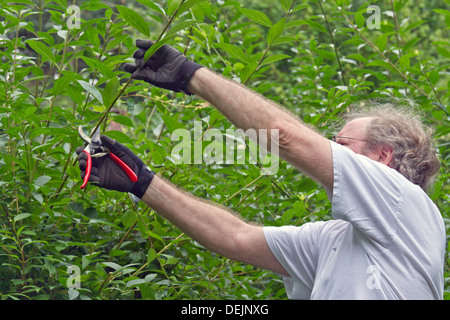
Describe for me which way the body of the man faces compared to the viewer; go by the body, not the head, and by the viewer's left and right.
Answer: facing to the left of the viewer
